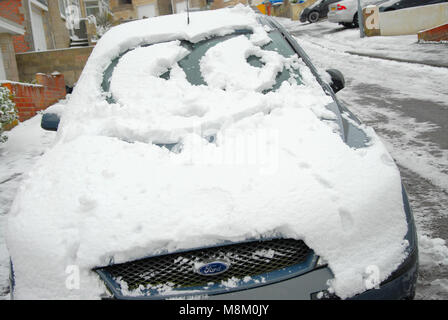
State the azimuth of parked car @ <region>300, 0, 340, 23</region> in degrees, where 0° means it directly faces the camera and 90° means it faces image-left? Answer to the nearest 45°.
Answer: approximately 45°

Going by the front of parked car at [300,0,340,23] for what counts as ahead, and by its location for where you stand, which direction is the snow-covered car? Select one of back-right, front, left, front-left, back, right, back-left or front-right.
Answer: front-left

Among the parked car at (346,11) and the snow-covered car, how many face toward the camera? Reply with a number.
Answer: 1

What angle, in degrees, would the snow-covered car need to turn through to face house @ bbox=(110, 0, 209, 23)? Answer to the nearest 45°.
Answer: approximately 180°

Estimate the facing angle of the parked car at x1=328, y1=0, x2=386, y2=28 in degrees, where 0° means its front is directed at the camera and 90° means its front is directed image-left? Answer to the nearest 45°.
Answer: approximately 225°
